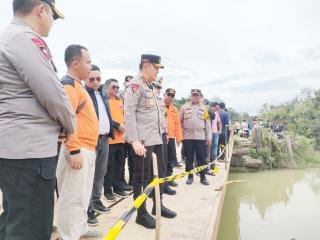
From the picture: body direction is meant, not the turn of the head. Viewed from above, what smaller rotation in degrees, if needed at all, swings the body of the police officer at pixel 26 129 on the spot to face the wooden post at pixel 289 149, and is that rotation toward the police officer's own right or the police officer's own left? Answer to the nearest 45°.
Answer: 0° — they already face it

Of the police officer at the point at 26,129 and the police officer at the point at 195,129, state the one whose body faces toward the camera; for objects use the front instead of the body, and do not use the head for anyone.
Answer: the police officer at the point at 195,129

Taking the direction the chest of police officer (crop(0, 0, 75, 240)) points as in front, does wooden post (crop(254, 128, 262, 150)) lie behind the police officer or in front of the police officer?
in front

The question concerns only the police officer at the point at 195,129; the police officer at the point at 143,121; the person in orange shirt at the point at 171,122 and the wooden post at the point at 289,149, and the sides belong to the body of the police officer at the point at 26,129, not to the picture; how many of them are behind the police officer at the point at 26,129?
0

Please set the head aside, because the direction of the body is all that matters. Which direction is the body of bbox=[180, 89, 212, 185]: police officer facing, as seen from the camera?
toward the camera

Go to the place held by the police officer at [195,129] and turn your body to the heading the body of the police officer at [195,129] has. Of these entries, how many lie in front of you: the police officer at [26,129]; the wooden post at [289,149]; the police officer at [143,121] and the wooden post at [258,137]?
2

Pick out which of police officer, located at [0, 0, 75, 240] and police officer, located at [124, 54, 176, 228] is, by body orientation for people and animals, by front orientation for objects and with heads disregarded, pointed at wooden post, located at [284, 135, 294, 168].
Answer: police officer, located at [0, 0, 75, 240]

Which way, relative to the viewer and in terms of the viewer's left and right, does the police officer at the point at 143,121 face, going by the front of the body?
facing the viewer and to the right of the viewer

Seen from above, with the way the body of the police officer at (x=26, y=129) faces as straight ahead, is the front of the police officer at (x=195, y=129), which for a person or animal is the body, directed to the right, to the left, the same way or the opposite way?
the opposite way

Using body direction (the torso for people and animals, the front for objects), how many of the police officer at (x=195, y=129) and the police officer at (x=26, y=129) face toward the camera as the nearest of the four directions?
1

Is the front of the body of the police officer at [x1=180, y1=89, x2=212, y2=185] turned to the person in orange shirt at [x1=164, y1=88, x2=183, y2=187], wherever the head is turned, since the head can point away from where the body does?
no

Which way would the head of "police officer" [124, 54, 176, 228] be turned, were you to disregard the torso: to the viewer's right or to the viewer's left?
to the viewer's right

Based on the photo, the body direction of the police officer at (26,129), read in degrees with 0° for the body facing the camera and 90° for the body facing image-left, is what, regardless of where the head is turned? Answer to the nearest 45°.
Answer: approximately 225°
